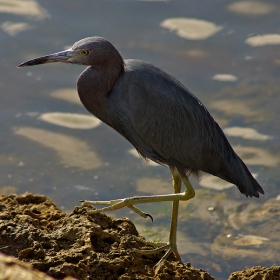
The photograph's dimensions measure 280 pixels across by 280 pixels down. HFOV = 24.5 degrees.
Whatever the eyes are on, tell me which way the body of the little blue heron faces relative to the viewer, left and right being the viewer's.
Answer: facing to the left of the viewer
